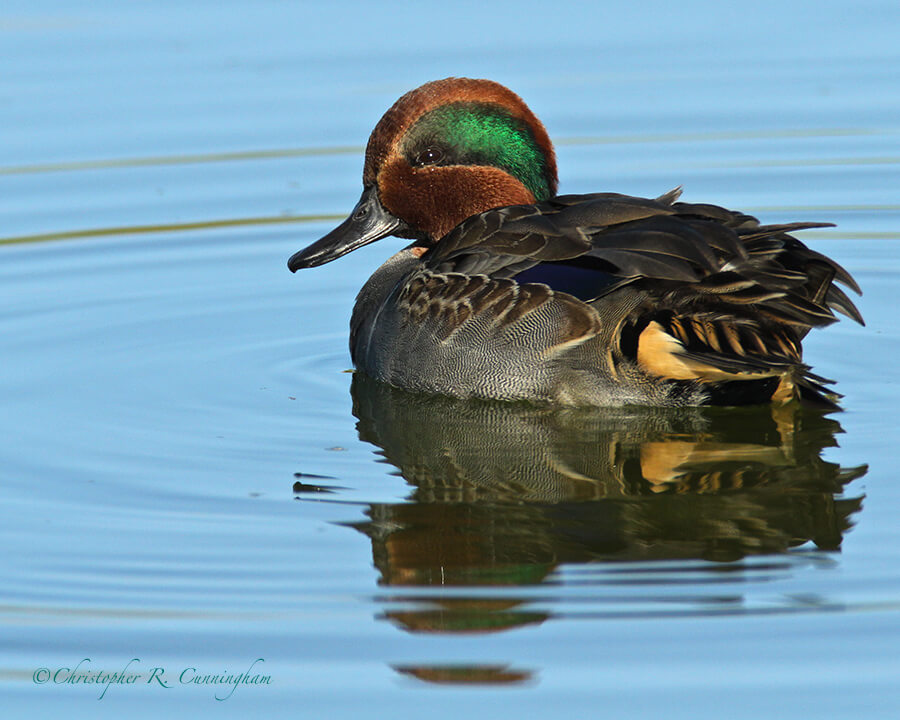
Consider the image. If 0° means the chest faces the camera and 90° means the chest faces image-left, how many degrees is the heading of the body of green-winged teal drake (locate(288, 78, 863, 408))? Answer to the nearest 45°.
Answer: approximately 90°
